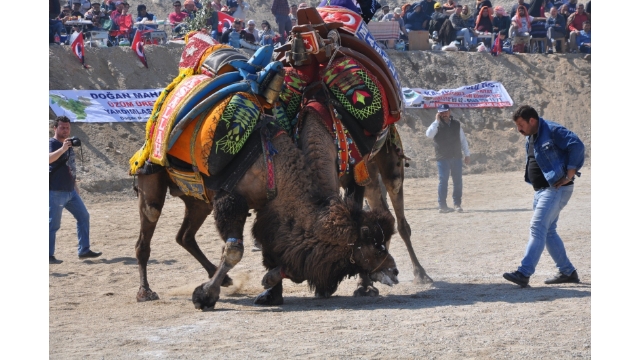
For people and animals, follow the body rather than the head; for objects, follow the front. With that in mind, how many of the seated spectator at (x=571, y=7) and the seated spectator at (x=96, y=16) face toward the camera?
2

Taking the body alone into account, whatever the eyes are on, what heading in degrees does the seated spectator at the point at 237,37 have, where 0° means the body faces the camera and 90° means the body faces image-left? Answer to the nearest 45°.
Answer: approximately 0°

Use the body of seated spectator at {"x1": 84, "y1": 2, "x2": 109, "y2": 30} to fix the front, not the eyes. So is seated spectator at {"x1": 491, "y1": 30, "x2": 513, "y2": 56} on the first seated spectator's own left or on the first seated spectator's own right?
on the first seated spectator's own left

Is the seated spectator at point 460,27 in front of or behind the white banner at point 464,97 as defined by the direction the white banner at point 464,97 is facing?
behind

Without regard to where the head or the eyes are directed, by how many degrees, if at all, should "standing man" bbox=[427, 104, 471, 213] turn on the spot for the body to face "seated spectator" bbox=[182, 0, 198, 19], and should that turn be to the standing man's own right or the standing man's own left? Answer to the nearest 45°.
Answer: approximately 135° to the standing man's own right

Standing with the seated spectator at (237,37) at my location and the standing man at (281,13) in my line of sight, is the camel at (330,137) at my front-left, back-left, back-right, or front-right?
back-right
